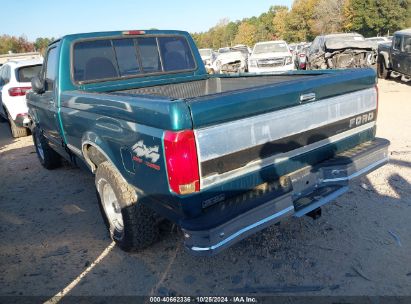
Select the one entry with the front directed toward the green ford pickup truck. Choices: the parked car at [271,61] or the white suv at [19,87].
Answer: the parked car

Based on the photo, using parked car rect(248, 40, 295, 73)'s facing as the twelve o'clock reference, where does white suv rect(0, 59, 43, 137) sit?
The white suv is roughly at 1 o'clock from the parked car.

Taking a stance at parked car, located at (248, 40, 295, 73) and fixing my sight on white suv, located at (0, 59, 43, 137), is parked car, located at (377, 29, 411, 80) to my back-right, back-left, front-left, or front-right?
back-left

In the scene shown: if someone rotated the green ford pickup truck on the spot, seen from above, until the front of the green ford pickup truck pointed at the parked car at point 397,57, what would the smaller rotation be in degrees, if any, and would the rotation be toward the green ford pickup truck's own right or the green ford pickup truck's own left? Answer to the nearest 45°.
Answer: approximately 90° to the green ford pickup truck's own right

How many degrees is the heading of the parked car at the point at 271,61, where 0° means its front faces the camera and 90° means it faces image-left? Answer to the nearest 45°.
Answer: approximately 0°

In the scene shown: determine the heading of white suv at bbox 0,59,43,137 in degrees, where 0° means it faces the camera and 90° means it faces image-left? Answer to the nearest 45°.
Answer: approximately 135°

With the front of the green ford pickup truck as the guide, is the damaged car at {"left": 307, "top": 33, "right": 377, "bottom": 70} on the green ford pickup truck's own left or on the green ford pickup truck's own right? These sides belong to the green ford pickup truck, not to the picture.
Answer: on the green ford pickup truck's own right

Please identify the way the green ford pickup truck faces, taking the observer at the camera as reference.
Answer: facing away from the viewer and to the left of the viewer

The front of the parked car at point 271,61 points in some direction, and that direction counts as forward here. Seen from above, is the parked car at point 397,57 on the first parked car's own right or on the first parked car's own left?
on the first parked car's own left
